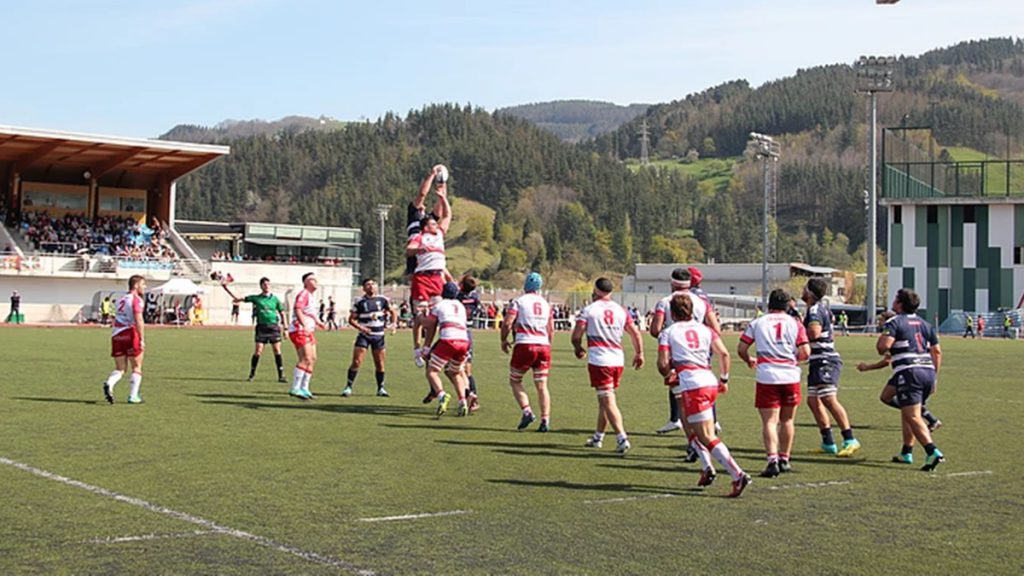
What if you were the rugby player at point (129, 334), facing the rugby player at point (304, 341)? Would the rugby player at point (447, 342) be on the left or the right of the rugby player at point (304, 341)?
right

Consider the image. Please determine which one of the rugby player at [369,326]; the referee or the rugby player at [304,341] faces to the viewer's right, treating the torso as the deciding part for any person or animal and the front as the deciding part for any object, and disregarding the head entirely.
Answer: the rugby player at [304,341]

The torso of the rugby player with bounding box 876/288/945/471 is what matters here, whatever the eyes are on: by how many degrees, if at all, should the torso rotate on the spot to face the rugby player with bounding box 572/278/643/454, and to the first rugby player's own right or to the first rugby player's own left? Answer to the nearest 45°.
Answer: approximately 45° to the first rugby player's own left

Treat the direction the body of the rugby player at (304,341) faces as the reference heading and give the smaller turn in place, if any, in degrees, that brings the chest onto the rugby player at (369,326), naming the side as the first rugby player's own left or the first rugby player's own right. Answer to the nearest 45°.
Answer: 0° — they already face them

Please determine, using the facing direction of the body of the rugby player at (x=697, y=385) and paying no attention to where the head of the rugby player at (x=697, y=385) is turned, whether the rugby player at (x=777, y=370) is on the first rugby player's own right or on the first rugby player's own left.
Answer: on the first rugby player's own right

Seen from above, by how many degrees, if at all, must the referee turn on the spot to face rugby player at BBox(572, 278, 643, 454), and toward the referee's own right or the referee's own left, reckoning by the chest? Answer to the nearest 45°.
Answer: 0° — they already face them

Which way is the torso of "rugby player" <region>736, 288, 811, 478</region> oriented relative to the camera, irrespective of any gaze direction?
away from the camera

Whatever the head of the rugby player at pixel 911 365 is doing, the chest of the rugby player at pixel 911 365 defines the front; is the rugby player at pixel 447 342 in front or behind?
in front

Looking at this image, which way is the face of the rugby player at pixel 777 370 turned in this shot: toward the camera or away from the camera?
away from the camera
